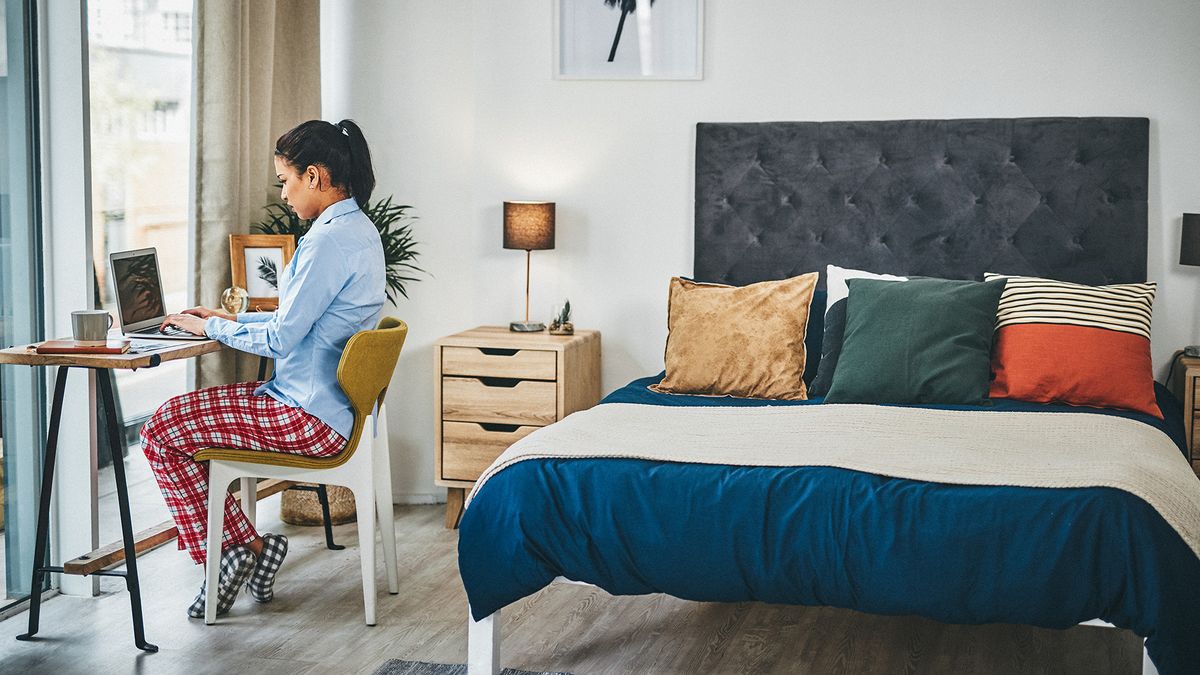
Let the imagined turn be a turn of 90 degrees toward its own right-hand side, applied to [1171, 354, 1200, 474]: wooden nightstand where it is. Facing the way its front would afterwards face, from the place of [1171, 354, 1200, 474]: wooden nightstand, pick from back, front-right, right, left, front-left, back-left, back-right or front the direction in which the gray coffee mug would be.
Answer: front-left

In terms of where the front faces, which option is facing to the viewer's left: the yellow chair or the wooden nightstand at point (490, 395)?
the yellow chair

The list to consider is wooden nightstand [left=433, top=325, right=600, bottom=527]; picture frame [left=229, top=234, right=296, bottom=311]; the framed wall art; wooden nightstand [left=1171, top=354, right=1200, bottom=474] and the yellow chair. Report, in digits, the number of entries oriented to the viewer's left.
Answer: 1

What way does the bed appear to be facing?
toward the camera

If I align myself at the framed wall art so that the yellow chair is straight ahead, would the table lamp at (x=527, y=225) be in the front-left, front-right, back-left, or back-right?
front-right

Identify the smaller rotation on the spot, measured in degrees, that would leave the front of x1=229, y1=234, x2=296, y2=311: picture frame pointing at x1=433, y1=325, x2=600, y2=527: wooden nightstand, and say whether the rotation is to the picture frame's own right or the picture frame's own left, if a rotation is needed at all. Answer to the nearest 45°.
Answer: approximately 90° to the picture frame's own left

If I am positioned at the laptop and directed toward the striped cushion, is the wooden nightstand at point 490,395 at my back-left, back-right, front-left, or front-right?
front-left

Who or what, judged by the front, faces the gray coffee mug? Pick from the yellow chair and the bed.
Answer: the yellow chair

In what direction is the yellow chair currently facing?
to the viewer's left

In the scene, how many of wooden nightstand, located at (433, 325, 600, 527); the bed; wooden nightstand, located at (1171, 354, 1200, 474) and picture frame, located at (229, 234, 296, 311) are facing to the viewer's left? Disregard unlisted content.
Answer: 0

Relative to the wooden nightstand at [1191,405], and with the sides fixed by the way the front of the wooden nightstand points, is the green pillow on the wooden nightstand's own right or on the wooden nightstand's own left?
on the wooden nightstand's own right

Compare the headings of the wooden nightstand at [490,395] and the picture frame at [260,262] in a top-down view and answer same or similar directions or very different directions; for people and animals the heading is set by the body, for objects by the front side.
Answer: same or similar directions

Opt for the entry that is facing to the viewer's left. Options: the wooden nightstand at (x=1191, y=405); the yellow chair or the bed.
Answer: the yellow chair

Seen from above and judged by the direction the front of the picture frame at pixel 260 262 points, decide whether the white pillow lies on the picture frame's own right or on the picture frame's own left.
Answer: on the picture frame's own left

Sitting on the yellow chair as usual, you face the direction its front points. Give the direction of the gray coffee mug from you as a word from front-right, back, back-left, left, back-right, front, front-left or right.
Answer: front

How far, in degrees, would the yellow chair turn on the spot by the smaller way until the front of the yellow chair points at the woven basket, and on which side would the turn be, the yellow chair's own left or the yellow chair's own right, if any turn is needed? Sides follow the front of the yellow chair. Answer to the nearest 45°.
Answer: approximately 90° to the yellow chair's own right

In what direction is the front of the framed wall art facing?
toward the camera
